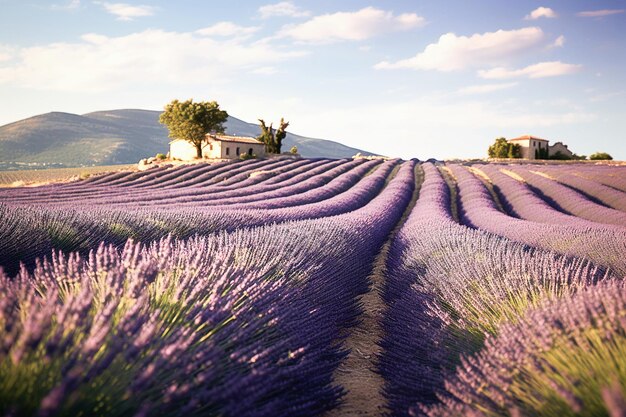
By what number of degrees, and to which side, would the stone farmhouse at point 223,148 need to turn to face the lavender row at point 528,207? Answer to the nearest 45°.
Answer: approximately 45° to its right

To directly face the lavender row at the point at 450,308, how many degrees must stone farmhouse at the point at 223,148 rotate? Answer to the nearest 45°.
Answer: approximately 45° to its right

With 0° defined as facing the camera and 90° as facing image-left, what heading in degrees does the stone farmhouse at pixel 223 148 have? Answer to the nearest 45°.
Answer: approximately 315°

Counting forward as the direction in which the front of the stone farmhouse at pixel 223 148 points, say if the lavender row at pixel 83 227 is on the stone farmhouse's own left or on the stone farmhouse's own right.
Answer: on the stone farmhouse's own right

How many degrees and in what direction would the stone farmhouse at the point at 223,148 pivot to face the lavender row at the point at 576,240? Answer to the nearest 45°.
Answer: approximately 45° to its right

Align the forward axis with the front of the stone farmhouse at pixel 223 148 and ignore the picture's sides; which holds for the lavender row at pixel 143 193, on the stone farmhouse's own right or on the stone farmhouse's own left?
on the stone farmhouse's own right

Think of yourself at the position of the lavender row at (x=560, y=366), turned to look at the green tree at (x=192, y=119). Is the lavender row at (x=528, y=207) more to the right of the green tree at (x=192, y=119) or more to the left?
right
